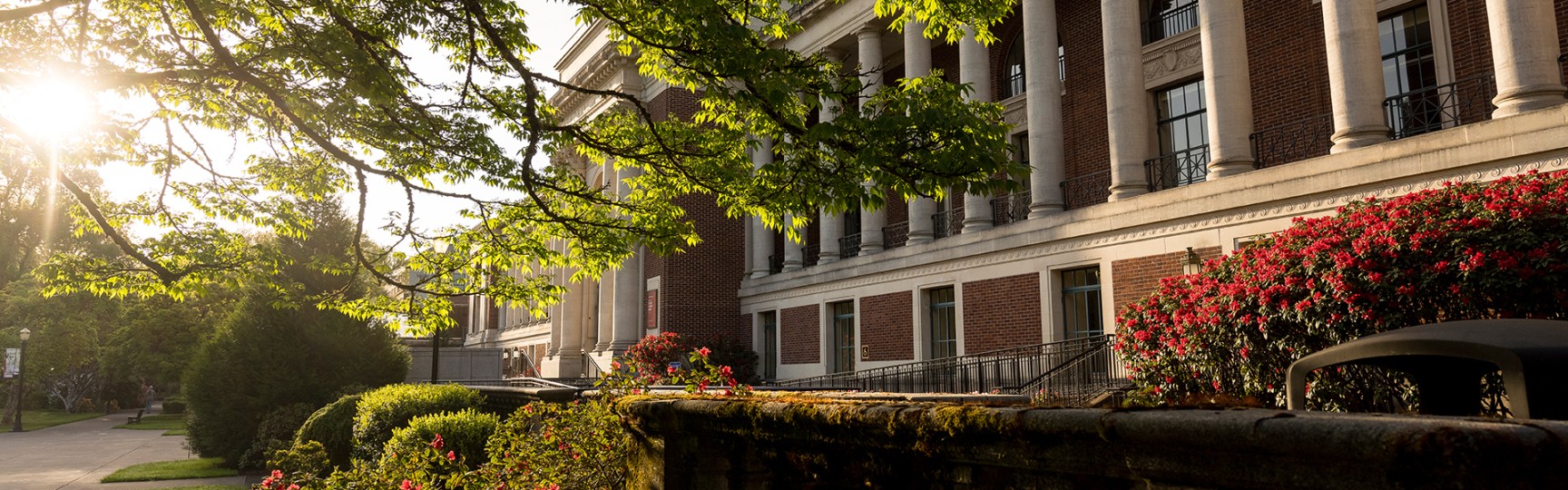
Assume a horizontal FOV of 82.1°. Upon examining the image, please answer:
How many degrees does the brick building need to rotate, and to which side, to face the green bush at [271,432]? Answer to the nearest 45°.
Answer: approximately 45° to its right

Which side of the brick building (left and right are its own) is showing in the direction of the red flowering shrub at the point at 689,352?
right

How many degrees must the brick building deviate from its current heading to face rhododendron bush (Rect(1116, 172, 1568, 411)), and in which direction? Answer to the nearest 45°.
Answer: approximately 45° to its left

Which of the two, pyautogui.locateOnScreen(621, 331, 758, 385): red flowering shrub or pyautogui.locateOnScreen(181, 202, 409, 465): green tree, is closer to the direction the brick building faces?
the green tree

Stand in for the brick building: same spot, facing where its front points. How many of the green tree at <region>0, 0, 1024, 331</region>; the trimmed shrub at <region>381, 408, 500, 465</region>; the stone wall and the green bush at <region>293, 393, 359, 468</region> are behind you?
0

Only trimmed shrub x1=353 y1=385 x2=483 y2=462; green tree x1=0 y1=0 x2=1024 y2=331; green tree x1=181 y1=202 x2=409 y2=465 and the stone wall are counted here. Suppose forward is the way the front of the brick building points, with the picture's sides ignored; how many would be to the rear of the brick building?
0

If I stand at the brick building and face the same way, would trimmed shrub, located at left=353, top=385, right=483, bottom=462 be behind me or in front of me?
in front

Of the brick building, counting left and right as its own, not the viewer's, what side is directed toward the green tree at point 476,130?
front

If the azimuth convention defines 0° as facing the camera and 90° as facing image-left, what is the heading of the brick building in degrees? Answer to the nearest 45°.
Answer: approximately 45°

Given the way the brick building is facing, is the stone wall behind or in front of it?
in front

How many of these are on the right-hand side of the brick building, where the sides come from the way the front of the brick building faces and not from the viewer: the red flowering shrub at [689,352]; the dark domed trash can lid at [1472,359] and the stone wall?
1

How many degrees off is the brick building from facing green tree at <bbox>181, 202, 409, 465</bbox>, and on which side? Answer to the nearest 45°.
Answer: approximately 45° to its right
